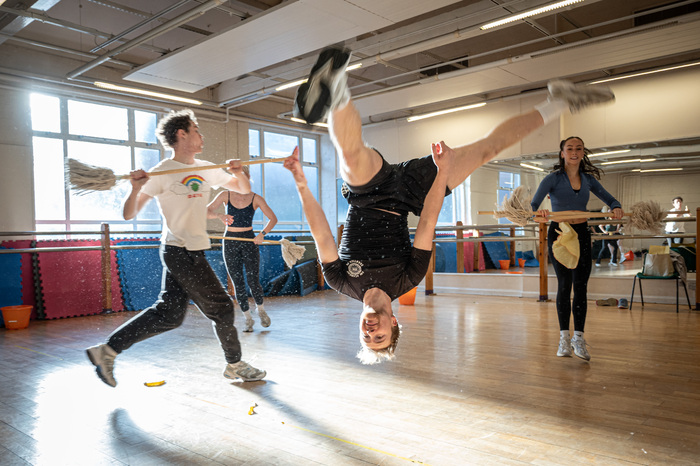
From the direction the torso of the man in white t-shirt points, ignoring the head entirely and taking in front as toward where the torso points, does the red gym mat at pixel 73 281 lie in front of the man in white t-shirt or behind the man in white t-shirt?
behind

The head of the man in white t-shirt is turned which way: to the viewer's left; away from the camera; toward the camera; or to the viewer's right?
to the viewer's right

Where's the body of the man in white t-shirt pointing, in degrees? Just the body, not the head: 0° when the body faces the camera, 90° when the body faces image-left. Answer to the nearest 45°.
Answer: approximately 315°

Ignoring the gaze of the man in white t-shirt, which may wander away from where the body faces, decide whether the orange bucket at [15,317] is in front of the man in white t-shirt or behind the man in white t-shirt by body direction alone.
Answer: behind

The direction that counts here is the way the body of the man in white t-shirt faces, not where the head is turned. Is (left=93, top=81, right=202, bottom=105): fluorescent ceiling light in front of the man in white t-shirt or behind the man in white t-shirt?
behind

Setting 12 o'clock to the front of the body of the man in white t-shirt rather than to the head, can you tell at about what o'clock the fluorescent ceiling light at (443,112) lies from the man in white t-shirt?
The fluorescent ceiling light is roughly at 9 o'clock from the man in white t-shirt.
